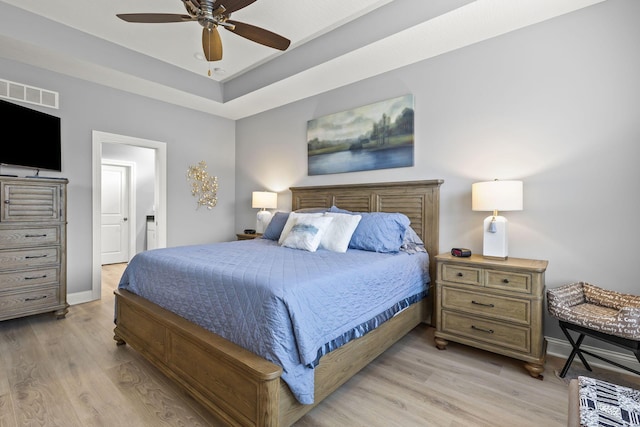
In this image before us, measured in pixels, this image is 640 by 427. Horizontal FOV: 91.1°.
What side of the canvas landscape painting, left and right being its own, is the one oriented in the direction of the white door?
right

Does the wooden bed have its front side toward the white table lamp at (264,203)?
no

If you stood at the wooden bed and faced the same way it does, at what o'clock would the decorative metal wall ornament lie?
The decorative metal wall ornament is roughly at 4 o'clock from the wooden bed.

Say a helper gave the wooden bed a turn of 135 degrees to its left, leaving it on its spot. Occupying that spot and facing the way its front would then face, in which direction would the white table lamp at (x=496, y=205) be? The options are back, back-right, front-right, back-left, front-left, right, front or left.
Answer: front

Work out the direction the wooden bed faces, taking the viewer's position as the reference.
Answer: facing the viewer and to the left of the viewer

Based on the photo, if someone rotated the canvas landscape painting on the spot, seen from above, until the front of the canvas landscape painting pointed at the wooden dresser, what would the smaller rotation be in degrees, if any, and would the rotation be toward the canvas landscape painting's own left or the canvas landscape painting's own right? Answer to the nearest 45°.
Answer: approximately 45° to the canvas landscape painting's own right

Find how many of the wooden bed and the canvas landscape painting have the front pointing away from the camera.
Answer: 0

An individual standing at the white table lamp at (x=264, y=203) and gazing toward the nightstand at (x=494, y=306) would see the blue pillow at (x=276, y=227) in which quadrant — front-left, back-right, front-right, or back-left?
front-right

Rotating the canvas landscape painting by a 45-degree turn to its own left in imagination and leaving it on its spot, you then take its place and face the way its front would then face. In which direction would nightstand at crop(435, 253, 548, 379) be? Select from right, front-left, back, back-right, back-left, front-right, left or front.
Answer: front-left

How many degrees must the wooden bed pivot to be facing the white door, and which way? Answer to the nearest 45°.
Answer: approximately 90° to its right

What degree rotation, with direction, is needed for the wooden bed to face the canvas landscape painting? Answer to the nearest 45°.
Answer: approximately 180°

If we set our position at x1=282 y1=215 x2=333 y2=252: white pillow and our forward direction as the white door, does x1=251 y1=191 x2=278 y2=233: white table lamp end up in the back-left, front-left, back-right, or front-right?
front-right

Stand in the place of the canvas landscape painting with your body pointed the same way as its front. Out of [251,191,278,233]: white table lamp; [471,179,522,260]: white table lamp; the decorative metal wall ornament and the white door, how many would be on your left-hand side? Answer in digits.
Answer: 1

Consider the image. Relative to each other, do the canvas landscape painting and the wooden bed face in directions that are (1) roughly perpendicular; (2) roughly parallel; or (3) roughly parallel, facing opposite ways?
roughly parallel

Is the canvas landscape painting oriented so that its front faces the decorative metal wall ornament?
no
